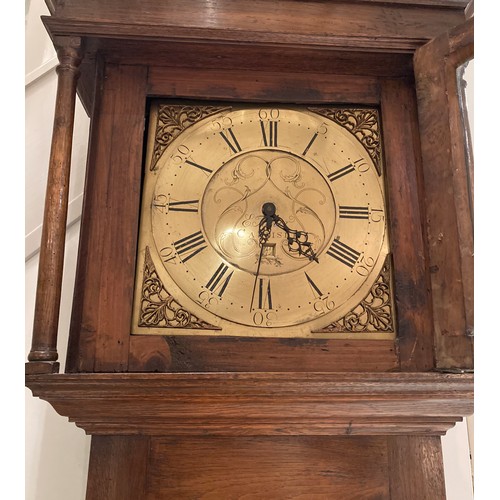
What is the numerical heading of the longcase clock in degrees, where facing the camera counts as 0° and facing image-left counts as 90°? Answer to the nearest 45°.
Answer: approximately 0°
